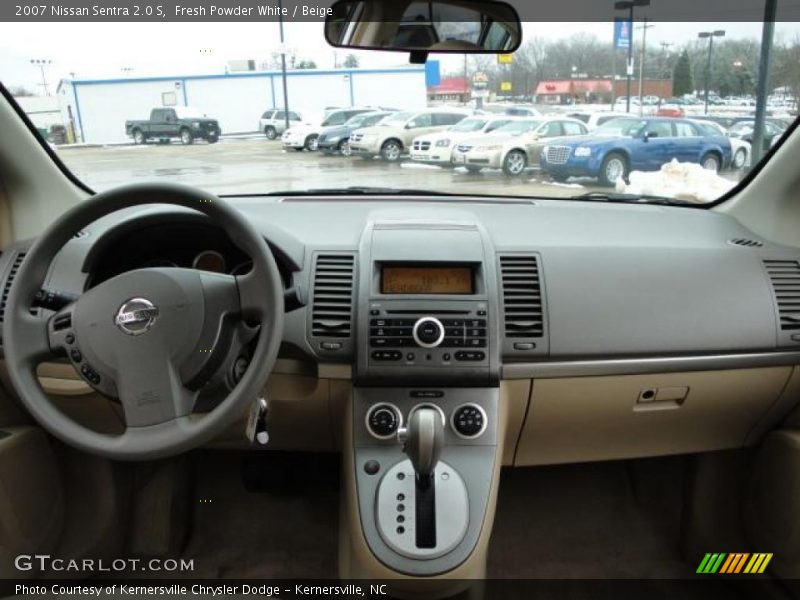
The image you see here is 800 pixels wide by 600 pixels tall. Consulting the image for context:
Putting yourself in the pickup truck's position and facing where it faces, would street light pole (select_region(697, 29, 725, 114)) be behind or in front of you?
in front

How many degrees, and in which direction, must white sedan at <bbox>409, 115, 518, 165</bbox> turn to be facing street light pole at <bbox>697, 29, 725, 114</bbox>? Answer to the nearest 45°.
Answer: approximately 135° to its left

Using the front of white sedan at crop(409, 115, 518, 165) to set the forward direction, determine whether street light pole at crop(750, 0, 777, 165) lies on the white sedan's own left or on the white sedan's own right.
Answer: on the white sedan's own left

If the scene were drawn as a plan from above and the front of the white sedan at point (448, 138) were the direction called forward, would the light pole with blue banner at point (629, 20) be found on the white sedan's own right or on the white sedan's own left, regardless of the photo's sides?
on the white sedan's own left

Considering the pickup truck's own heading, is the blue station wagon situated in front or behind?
in front

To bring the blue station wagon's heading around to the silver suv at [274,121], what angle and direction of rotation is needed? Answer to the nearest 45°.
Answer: approximately 45° to its right

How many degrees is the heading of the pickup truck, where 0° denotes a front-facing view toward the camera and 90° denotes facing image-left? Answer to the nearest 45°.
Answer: approximately 315°

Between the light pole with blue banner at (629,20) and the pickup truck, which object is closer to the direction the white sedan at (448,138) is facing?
the pickup truck
